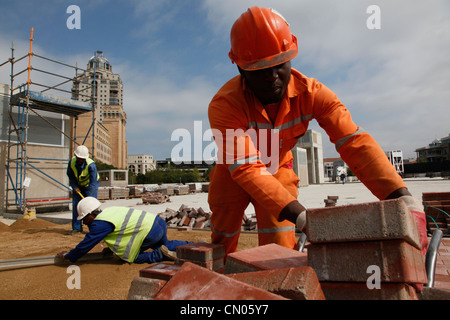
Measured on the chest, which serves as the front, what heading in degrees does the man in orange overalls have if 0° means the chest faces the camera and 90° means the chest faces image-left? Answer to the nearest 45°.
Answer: approximately 315°

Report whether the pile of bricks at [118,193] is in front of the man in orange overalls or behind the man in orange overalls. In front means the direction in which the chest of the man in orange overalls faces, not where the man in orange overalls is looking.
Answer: behind

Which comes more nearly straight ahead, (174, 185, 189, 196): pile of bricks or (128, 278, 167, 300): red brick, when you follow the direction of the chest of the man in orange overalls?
the red brick

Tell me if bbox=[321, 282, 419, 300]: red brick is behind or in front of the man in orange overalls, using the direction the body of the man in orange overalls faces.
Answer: in front

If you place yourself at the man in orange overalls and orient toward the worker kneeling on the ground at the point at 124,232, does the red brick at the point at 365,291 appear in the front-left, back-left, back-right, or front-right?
back-left

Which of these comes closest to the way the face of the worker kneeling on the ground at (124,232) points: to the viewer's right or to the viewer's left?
to the viewer's left

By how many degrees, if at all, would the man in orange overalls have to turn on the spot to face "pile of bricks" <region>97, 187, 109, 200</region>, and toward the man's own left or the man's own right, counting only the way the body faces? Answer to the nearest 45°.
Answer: approximately 180°
